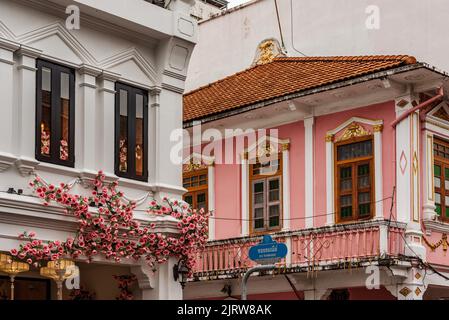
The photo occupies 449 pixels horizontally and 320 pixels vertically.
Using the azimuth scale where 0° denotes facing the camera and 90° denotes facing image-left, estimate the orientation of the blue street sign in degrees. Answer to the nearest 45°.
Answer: approximately 0°

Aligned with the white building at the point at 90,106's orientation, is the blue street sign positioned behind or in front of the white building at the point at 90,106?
in front

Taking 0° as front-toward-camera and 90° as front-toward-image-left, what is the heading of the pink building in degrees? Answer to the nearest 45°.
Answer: approximately 45°

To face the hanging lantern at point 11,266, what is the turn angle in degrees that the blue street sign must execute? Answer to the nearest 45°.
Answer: approximately 90° to its right

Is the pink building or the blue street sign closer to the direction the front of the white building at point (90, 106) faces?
the blue street sign

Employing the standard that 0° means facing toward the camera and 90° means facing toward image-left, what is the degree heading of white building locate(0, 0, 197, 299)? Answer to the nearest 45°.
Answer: approximately 315°

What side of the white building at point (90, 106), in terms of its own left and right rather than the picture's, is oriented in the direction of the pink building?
left

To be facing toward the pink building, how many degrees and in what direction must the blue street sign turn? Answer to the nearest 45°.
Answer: approximately 180°

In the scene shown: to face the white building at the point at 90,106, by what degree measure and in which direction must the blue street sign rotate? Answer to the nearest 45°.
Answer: approximately 135° to its right
